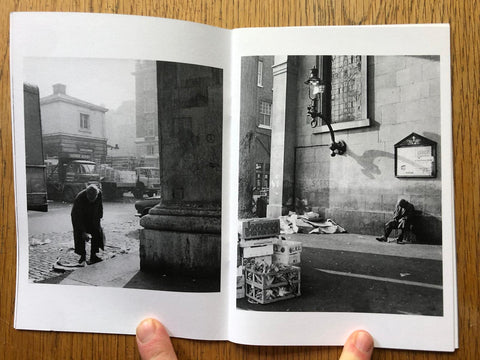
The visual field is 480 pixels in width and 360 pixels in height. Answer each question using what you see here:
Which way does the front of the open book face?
toward the camera

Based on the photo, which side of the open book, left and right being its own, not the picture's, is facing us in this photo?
front
